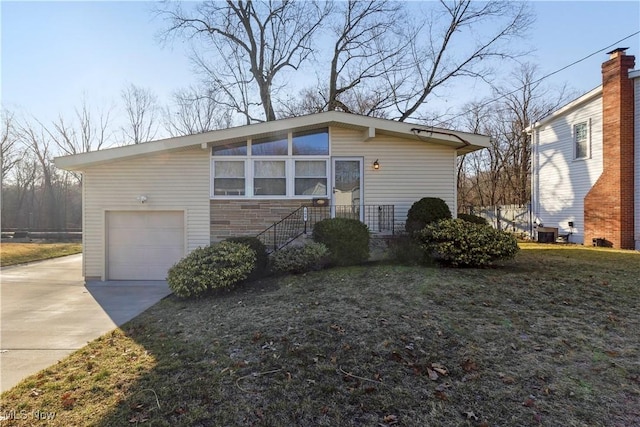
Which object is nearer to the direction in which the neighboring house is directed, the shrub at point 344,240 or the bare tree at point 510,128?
the shrub

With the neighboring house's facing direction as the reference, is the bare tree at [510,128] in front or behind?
behind

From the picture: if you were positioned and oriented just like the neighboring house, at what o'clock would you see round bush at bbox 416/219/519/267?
The round bush is roughly at 2 o'clock from the neighboring house.

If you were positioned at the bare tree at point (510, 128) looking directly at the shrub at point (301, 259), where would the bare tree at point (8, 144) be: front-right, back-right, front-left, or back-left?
front-right

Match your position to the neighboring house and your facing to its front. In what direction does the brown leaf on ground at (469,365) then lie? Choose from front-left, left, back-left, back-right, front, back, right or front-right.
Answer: front-right

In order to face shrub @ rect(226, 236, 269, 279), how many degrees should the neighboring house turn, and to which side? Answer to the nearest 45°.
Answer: approximately 90° to its right

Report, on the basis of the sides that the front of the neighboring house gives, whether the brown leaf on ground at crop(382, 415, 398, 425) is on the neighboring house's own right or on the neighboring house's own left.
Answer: on the neighboring house's own right

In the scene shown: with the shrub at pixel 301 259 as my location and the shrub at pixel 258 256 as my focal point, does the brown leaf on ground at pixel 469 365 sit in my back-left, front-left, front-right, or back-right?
back-left

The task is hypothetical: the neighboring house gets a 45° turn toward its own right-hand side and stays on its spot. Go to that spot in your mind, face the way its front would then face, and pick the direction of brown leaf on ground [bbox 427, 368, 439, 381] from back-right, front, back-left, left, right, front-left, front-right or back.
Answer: front

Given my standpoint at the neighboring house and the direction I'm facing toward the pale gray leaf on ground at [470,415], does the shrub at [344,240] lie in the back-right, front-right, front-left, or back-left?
front-right

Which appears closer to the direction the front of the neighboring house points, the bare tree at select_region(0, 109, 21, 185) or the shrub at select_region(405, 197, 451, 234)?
the shrub

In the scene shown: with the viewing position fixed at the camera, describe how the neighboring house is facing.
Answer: facing the viewer and to the right of the viewer

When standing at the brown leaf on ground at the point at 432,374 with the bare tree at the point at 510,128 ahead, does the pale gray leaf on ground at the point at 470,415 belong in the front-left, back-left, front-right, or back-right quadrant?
back-right

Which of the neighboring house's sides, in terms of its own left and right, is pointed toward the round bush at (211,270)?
right

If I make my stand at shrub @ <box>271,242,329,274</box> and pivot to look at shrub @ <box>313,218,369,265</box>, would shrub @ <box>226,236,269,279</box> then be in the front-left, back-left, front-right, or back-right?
back-left
